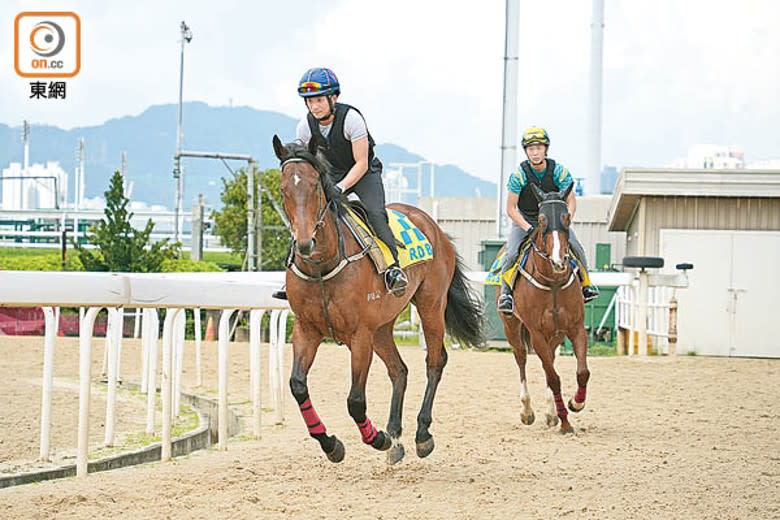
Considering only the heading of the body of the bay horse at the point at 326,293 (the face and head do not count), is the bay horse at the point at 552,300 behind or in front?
behind

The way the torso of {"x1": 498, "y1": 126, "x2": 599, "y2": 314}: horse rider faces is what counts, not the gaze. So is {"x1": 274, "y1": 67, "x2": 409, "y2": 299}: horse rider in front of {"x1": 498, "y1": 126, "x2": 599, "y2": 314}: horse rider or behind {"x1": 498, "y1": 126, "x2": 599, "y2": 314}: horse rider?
in front

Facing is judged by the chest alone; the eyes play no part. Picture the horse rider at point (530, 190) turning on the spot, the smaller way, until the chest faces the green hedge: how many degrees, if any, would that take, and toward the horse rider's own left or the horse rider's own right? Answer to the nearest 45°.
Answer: approximately 135° to the horse rider's own right

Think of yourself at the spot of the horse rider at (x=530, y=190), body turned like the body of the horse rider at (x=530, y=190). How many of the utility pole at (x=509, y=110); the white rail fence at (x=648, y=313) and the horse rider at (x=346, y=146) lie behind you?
2

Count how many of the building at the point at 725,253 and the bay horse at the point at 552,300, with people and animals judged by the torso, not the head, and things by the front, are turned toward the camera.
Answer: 2

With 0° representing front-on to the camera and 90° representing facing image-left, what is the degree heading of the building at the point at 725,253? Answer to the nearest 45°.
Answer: approximately 0°

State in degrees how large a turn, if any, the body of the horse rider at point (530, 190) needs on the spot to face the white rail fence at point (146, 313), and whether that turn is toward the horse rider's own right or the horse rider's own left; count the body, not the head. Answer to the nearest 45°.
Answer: approximately 45° to the horse rider's own right

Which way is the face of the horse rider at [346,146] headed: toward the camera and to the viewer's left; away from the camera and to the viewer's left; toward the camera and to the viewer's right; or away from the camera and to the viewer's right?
toward the camera and to the viewer's left

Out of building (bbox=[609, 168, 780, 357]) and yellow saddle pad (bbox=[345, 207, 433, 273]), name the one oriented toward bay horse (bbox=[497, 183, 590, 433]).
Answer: the building

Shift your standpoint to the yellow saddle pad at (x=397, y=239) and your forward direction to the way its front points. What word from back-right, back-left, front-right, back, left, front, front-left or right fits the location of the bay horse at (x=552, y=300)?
back

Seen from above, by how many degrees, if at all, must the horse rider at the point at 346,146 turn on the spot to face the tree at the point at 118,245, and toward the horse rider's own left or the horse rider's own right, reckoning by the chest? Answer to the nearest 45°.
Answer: approximately 135° to the horse rider's own right

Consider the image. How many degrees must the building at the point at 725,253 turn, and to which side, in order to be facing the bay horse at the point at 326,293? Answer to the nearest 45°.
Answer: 0° — it already faces it

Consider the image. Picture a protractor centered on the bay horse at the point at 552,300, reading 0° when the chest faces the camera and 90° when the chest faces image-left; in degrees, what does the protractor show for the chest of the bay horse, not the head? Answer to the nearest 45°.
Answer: approximately 0°
